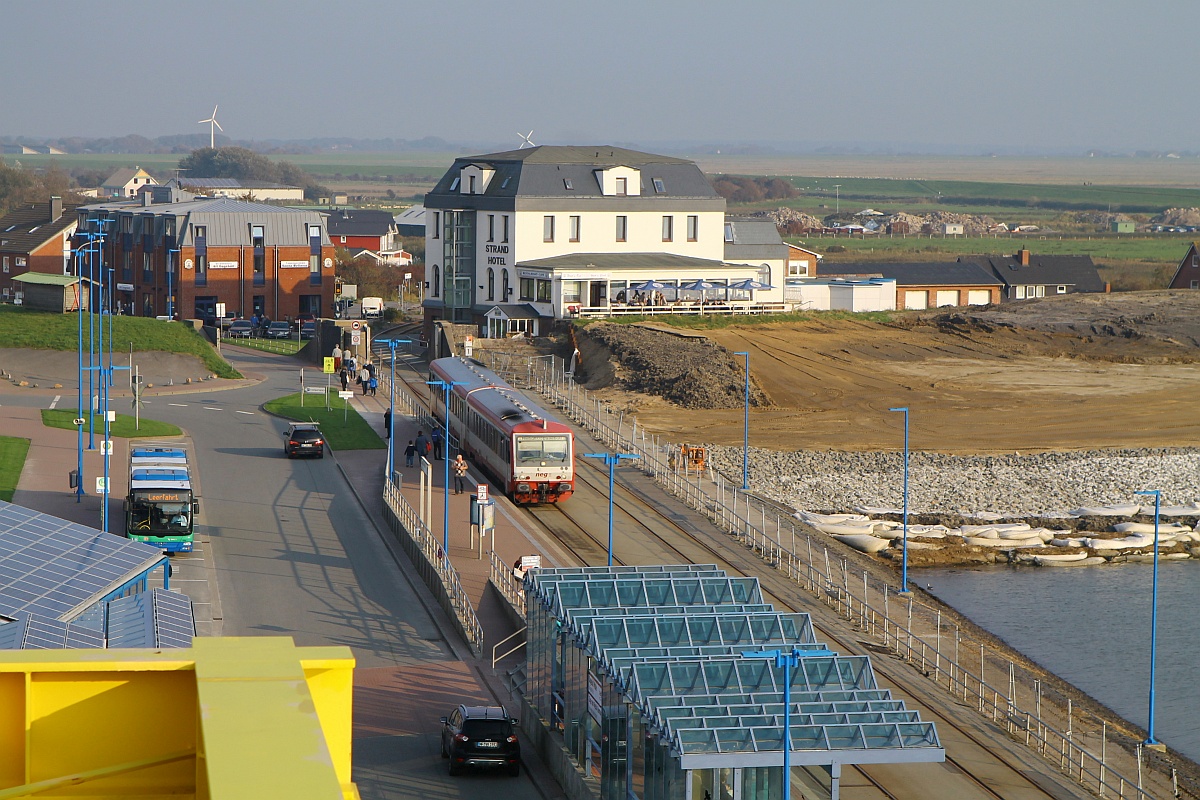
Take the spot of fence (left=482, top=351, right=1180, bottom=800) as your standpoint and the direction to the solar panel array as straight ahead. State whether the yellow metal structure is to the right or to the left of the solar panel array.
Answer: left

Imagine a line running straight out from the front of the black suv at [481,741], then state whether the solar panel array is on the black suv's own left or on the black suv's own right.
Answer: on the black suv's own left

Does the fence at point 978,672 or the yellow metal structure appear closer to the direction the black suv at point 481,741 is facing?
the fence

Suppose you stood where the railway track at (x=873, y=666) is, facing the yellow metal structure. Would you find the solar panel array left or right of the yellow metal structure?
right

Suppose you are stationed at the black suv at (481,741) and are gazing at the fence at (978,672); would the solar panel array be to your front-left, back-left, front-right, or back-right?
back-left

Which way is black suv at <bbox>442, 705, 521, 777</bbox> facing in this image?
away from the camera

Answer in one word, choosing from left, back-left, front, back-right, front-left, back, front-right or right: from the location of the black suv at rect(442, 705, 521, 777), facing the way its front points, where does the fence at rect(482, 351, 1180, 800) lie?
front-right
